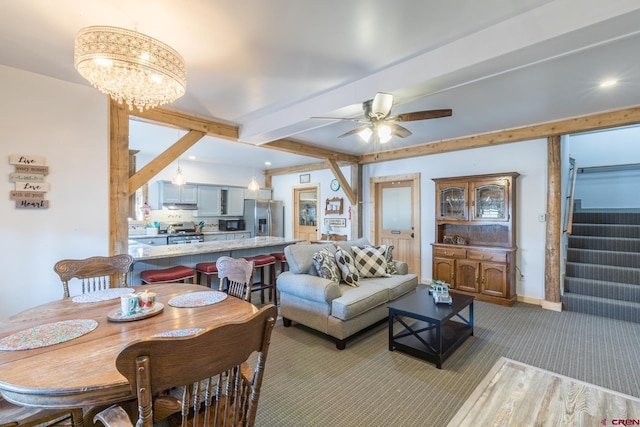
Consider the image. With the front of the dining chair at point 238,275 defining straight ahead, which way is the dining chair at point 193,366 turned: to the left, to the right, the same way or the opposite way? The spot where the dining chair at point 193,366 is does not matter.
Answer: to the right

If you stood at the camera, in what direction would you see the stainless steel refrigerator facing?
facing the viewer and to the right of the viewer

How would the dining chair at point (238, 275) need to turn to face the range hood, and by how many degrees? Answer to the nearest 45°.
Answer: approximately 135° to its right

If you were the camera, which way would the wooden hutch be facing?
facing the viewer and to the left of the viewer

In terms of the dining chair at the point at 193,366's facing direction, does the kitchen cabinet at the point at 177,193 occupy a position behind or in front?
in front

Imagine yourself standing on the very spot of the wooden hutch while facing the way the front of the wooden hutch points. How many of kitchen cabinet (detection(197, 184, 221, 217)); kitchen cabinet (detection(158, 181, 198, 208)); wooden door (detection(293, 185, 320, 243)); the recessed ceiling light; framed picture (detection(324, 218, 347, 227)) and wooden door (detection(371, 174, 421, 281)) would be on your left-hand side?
1

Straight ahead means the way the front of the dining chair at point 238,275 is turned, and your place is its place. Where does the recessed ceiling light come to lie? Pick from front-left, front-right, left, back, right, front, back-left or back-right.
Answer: back-left

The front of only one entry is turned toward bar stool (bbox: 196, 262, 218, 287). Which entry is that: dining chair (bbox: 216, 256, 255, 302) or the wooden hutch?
the wooden hutch

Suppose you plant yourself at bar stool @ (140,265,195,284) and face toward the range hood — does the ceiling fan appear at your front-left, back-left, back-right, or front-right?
back-right

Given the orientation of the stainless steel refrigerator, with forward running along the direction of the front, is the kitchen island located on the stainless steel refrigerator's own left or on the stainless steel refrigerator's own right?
on the stainless steel refrigerator's own right

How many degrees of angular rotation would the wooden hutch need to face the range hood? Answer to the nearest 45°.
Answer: approximately 45° to its right

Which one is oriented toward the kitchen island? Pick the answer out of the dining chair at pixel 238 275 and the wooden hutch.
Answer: the wooden hutch

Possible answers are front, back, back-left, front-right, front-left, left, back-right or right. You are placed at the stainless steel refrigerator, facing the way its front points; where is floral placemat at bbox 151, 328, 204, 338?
front-right

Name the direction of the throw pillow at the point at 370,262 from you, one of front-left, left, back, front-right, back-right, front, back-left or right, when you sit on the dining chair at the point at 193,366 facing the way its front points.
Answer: right
